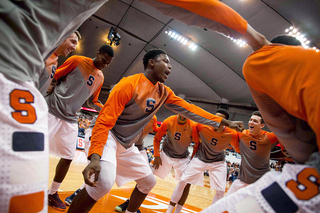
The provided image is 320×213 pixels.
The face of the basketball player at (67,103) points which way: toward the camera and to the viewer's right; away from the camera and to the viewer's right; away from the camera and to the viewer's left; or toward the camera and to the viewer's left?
toward the camera and to the viewer's right

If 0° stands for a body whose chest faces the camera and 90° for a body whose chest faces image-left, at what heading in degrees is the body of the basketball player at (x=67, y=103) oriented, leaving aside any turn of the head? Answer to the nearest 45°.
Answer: approximately 315°

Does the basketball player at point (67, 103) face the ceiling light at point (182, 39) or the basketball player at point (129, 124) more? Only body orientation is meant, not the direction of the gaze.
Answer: the basketball player

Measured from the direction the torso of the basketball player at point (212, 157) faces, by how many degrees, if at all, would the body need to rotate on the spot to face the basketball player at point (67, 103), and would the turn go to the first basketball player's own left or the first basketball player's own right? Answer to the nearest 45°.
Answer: approximately 45° to the first basketball player's own right

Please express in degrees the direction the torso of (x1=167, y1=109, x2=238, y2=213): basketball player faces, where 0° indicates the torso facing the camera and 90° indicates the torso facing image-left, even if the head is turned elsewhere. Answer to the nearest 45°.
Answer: approximately 0°

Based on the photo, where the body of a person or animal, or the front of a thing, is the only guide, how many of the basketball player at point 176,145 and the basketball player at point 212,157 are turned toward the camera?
2

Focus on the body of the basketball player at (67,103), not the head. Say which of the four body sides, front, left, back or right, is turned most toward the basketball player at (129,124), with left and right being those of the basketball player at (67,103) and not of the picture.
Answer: front
